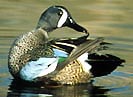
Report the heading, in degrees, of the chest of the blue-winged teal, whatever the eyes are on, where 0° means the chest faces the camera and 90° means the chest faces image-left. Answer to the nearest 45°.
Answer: approximately 90°
